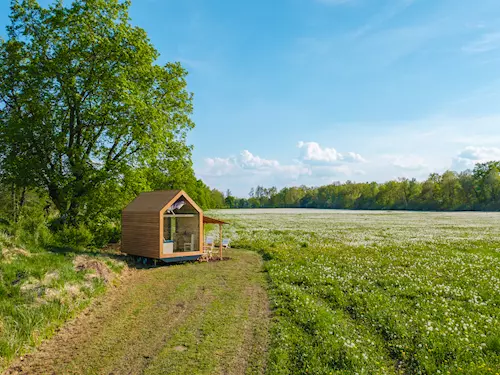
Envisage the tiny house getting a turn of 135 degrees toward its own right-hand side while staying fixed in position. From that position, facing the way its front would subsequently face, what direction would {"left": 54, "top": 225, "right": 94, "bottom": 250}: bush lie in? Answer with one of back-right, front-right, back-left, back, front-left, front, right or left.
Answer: front

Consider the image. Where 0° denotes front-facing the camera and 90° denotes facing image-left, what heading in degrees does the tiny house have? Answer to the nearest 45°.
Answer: approximately 315°
